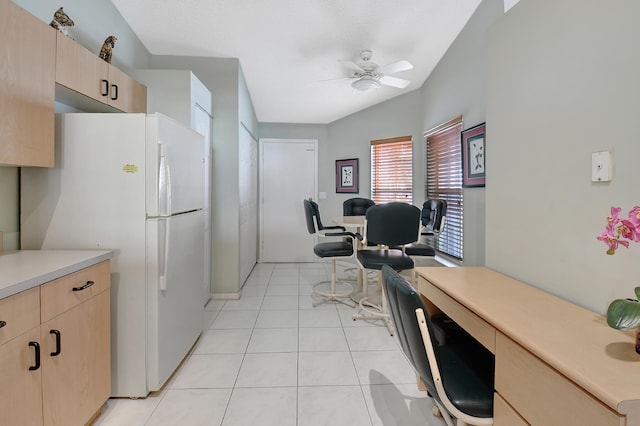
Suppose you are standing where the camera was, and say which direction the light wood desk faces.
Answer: facing the viewer and to the left of the viewer

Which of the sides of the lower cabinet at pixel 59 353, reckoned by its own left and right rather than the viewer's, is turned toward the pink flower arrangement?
front

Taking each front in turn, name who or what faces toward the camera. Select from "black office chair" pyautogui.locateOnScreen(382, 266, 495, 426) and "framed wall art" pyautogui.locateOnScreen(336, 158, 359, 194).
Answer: the framed wall art

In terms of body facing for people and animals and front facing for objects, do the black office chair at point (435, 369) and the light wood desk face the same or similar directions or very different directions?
very different directions

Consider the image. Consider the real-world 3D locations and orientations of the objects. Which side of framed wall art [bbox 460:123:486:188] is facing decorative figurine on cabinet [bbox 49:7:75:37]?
front

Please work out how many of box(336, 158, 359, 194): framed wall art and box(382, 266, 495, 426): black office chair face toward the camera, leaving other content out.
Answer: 1

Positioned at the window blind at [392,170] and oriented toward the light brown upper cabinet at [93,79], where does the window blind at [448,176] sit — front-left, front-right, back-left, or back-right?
front-left

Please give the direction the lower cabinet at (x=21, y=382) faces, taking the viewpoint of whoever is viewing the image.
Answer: facing the viewer and to the right of the viewer

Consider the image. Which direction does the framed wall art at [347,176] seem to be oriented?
toward the camera
